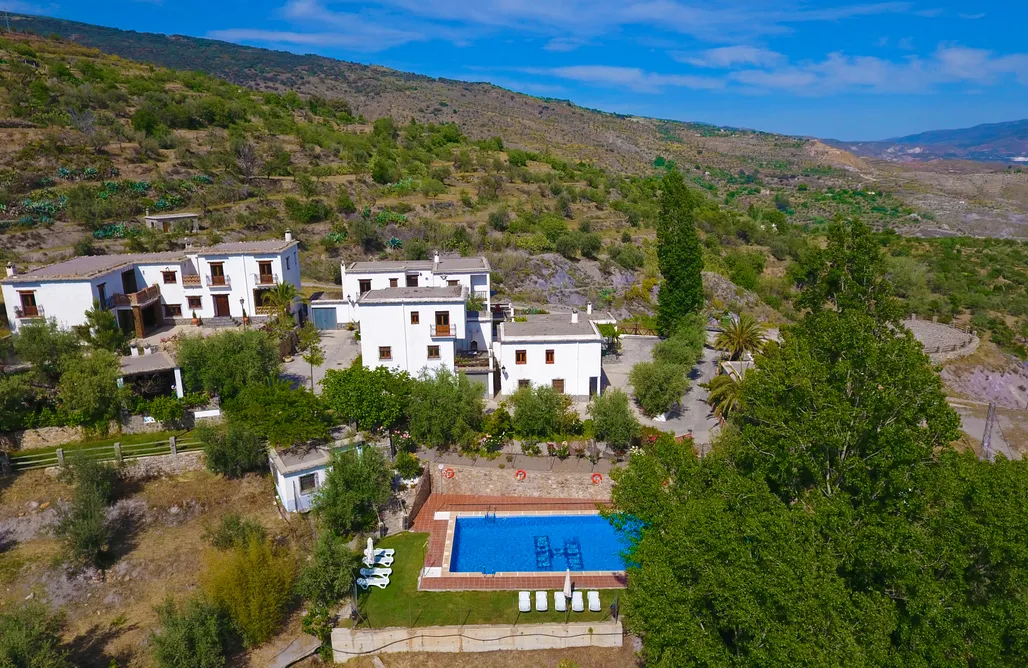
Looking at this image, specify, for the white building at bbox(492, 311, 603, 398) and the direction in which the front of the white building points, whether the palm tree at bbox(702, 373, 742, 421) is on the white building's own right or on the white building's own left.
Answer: on the white building's own left

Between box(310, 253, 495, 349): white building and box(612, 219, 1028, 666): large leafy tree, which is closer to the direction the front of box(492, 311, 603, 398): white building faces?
the large leafy tree

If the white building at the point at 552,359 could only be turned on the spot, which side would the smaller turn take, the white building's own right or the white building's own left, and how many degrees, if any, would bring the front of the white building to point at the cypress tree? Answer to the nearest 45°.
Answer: approximately 135° to the white building's own left

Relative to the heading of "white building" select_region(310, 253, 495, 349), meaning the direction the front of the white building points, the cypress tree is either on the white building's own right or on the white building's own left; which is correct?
on the white building's own left

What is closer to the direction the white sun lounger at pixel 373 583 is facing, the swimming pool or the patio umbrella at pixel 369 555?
the swimming pool

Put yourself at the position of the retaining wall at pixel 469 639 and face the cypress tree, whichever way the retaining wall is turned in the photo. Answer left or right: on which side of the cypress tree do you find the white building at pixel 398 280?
left

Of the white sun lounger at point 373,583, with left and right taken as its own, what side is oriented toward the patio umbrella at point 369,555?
left

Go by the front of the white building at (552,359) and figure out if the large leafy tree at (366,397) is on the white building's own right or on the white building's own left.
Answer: on the white building's own right

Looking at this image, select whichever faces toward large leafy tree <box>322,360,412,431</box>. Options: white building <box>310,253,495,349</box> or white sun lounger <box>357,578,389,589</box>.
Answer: the white building

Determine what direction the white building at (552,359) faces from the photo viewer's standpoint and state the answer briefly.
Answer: facing the viewer

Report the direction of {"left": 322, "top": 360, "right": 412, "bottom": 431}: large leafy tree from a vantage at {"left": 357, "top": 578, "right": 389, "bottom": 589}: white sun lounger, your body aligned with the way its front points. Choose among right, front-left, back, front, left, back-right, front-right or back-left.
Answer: left

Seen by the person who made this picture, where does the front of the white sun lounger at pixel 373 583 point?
facing to the right of the viewer

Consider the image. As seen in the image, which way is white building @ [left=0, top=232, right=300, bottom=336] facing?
toward the camera

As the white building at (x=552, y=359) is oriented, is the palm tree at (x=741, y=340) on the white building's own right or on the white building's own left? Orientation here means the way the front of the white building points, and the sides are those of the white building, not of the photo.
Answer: on the white building's own left

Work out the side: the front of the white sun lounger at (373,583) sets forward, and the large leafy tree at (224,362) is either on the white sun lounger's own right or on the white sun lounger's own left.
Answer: on the white sun lounger's own left

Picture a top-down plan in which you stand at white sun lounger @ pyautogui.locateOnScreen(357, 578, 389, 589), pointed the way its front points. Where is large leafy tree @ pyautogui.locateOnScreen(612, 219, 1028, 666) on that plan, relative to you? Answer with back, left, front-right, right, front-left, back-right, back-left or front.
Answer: front-right

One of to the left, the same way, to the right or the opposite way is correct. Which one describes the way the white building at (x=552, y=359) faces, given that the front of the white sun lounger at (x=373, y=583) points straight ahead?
to the right
